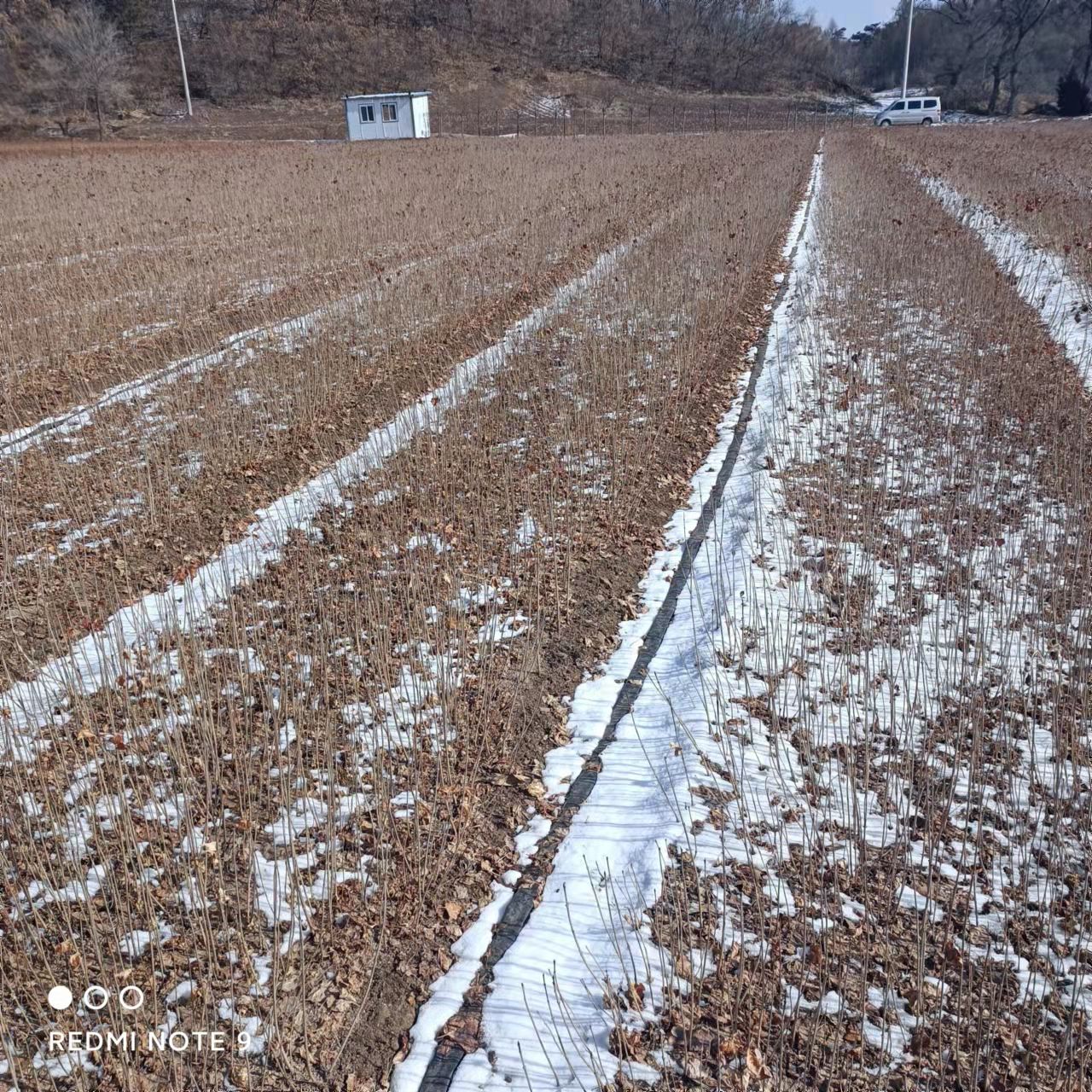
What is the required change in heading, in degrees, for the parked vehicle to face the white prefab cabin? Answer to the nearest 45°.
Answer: approximately 45° to its left

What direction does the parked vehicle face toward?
to the viewer's left

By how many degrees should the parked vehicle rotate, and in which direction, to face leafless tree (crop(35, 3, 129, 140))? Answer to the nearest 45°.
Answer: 0° — it already faces it
